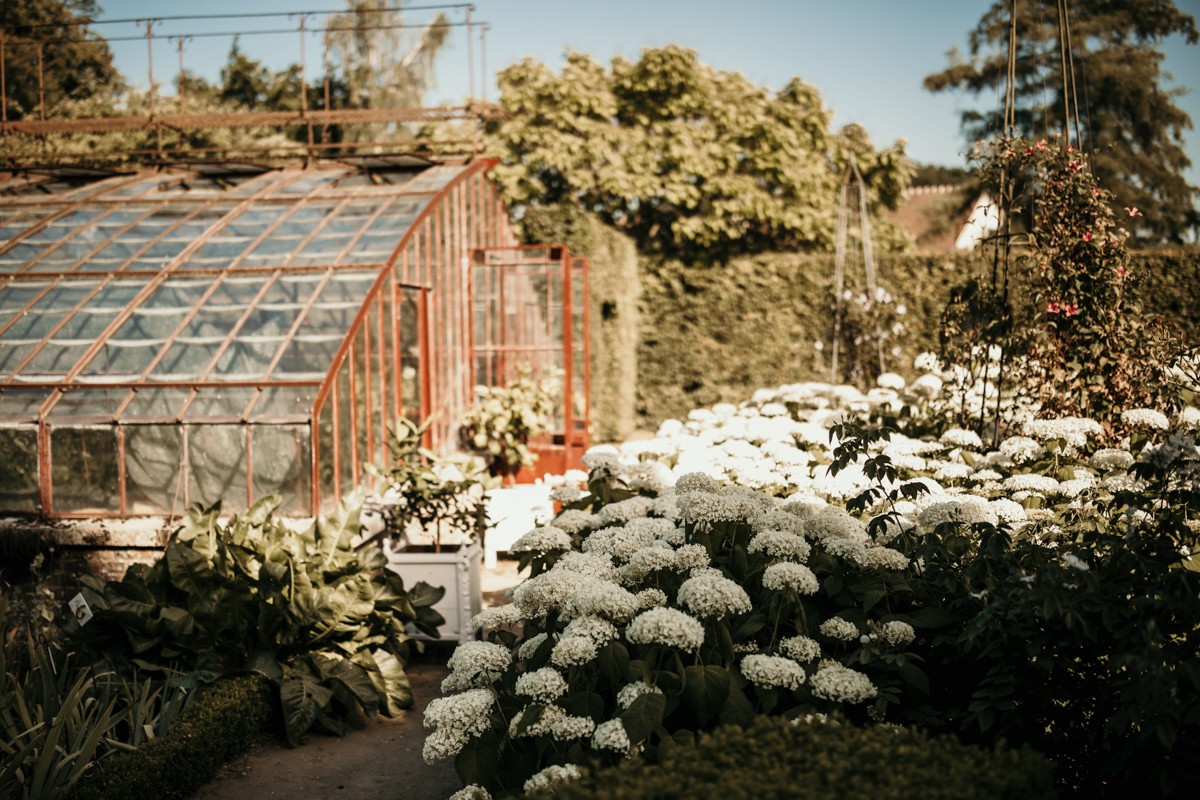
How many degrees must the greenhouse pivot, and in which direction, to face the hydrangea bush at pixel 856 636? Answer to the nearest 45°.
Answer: approximately 90° to its right

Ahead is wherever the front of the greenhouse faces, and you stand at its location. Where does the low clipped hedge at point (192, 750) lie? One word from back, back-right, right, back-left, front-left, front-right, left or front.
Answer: right

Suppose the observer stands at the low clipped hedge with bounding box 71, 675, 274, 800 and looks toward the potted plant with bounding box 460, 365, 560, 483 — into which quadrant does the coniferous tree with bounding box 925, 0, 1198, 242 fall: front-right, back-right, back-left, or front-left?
front-right

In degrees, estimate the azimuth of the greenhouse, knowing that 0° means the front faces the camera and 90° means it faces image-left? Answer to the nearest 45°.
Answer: approximately 270°

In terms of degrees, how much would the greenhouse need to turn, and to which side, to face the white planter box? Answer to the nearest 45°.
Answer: approximately 45° to its right

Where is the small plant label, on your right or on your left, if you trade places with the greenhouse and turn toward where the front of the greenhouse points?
on your right

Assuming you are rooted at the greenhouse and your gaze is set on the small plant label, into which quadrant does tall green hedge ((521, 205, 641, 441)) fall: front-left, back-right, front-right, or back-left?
back-left

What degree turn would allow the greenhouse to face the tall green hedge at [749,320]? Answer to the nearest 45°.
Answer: approximately 45° to its left
